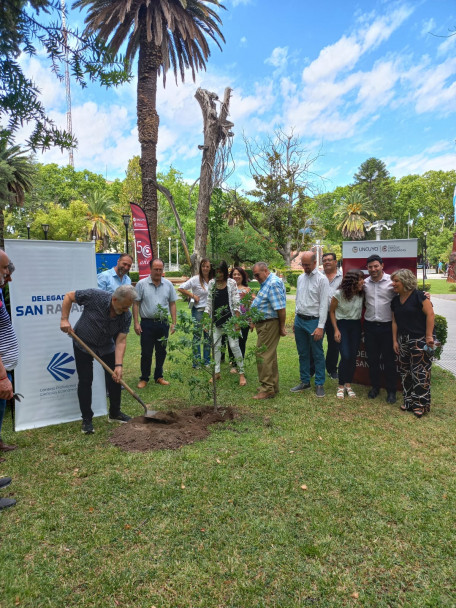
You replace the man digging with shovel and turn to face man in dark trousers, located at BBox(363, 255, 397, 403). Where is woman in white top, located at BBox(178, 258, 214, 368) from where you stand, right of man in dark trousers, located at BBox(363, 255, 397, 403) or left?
left

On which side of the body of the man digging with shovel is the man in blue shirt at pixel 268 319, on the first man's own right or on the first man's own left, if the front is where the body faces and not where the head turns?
on the first man's own left

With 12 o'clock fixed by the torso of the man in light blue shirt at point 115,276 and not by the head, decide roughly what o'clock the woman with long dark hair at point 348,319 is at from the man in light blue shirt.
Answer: The woman with long dark hair is roughly at 11 o'clock from the man in light blue shirt.

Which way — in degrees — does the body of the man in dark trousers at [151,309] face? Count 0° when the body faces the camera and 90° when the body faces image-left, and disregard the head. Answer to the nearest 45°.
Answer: approximately 0°

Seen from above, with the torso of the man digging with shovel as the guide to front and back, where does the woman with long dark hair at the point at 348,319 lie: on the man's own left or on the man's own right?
on the man's own left

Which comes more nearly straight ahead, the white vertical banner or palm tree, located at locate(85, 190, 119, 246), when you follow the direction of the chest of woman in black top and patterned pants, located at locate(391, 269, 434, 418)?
the white vertical banner

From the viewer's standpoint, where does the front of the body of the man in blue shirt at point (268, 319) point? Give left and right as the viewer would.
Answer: facing to the left of the viewer

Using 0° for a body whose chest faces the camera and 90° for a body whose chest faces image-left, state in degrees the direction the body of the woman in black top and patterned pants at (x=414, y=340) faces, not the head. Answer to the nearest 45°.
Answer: approximately 45°

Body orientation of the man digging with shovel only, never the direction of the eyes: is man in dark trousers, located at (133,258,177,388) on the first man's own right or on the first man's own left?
on the first man's own left

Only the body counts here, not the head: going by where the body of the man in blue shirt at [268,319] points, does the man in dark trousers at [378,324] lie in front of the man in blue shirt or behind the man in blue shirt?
behind
